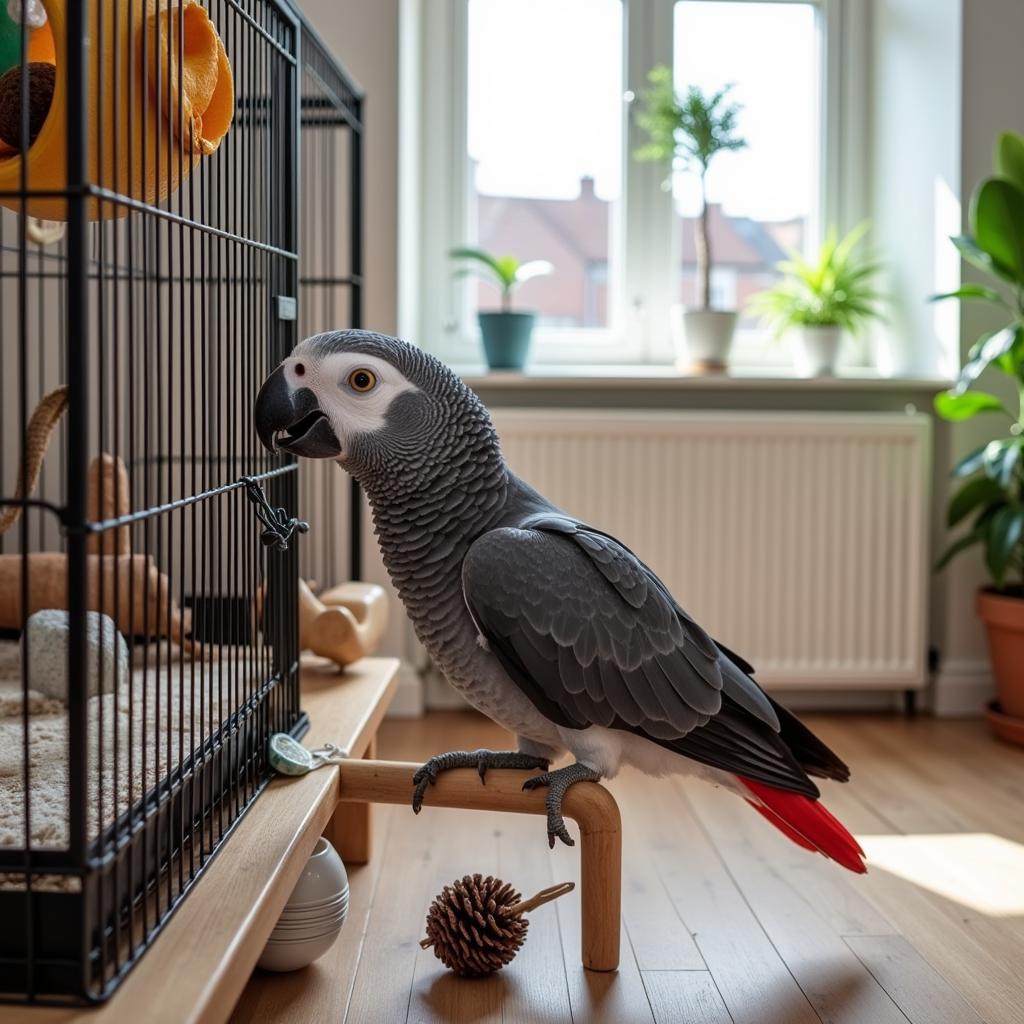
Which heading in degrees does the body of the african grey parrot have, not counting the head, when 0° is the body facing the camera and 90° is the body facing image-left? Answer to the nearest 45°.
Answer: approximately 90°

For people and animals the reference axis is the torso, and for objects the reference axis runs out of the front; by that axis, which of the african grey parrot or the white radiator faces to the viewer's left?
the african grey parrot

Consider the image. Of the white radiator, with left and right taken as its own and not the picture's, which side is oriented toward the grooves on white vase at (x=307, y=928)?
front

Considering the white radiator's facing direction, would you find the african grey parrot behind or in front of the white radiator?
in front

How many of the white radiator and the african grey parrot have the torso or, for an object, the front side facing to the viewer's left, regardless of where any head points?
1

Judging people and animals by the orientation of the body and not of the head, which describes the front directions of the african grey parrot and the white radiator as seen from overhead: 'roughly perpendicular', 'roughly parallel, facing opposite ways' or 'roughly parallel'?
roughly perpendicular

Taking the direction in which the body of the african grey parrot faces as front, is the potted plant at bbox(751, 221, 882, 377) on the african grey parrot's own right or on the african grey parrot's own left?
on the african grey parrot's own right

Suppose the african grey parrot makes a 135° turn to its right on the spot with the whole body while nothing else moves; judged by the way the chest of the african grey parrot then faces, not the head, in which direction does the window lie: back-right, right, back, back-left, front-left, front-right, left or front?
front-left

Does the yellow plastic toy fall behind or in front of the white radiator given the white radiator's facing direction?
in front

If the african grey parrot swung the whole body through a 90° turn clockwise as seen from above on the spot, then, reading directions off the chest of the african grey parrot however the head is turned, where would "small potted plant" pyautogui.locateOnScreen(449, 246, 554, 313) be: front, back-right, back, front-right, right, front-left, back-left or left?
front

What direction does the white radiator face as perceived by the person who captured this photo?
facing the viewer
